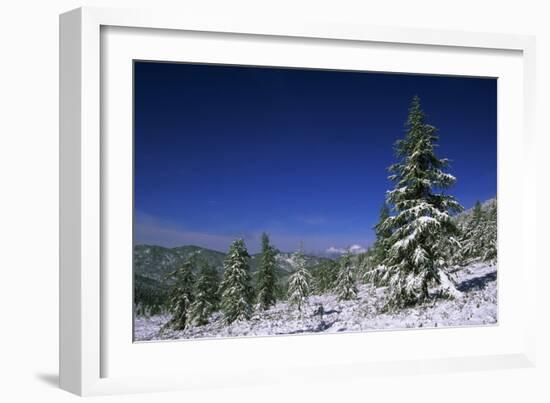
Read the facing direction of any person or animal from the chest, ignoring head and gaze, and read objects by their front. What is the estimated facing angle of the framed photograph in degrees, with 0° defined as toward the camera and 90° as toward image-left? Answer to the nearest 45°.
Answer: approximately 315°
